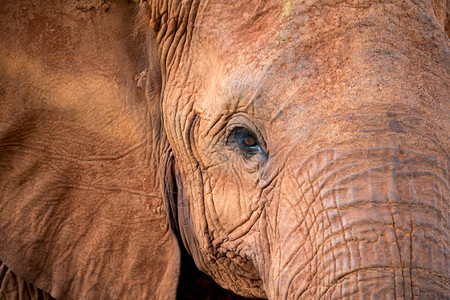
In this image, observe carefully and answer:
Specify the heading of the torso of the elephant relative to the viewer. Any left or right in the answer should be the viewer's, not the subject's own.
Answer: facing the viewer and to the right of the viewer
